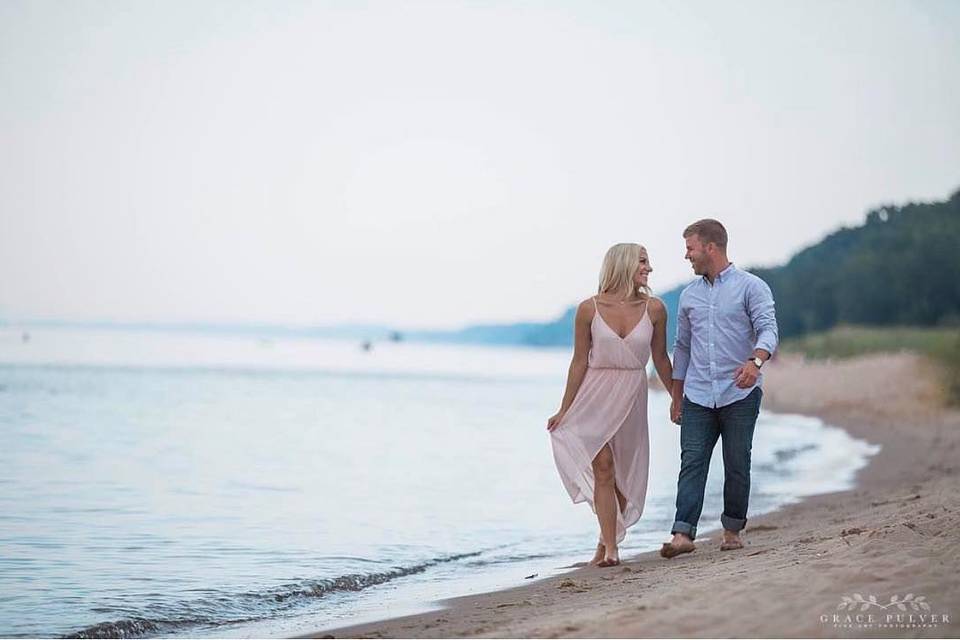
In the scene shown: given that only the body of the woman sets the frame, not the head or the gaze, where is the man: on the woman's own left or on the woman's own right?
on the woman's own left

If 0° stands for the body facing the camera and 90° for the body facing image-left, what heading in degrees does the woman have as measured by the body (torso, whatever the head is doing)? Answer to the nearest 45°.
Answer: approximately 0°

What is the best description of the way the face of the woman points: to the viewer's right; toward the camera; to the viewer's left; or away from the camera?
to the viewer's right
